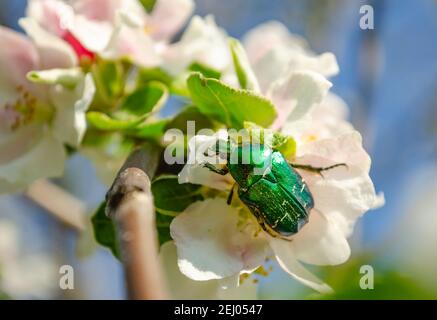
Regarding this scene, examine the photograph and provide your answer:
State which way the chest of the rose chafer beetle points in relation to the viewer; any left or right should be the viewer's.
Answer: facing away from the viewer and to the left of the viewer
